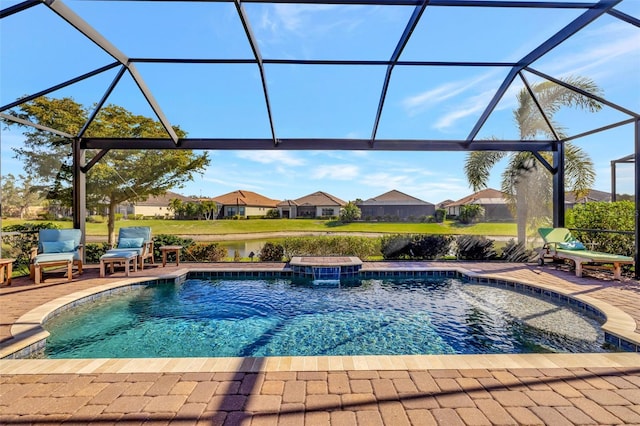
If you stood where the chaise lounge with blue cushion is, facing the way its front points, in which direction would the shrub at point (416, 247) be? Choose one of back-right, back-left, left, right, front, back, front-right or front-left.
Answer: back-right

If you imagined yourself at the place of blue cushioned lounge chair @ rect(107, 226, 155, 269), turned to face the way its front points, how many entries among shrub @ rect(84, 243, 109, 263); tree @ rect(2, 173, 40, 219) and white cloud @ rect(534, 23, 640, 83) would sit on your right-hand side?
2

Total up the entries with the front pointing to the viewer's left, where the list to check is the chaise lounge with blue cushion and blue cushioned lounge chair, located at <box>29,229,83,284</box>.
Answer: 0

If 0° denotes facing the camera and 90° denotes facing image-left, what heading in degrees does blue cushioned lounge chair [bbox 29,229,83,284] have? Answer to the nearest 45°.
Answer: approximately 0°

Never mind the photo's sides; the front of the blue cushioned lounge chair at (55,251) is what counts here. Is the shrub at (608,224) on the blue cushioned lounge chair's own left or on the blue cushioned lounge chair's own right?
on the blue cushioned lounge chair's own left

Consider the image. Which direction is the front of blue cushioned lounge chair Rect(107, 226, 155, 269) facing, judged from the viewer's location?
facing the viewer and to the left of the viewer

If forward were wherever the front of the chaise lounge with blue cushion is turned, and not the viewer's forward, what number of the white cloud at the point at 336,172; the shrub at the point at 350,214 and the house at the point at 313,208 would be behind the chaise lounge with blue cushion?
3

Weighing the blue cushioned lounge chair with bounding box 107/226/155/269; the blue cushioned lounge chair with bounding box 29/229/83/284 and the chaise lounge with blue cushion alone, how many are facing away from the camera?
0

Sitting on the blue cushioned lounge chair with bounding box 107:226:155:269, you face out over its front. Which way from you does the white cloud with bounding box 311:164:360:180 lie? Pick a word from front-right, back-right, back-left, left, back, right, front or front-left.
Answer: back

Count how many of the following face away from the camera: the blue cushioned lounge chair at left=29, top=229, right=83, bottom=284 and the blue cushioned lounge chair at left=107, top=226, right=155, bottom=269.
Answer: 0

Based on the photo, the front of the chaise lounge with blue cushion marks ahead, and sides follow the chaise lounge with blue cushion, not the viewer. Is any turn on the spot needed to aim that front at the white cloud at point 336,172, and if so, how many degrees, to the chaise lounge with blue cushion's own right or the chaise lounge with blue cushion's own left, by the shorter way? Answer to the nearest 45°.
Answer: approximately 180°

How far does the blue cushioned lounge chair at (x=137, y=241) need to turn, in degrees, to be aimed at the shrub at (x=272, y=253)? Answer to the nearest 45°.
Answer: approximately 135° to its left

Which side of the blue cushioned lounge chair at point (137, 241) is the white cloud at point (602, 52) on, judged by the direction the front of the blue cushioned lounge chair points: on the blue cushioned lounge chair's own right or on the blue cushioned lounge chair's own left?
on the blue cushioned lounge chair's own left

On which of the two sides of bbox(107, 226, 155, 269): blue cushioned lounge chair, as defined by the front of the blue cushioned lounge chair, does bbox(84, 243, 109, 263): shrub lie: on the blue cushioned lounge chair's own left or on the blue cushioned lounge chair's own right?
on the blue cushioned lounge chair's own right
